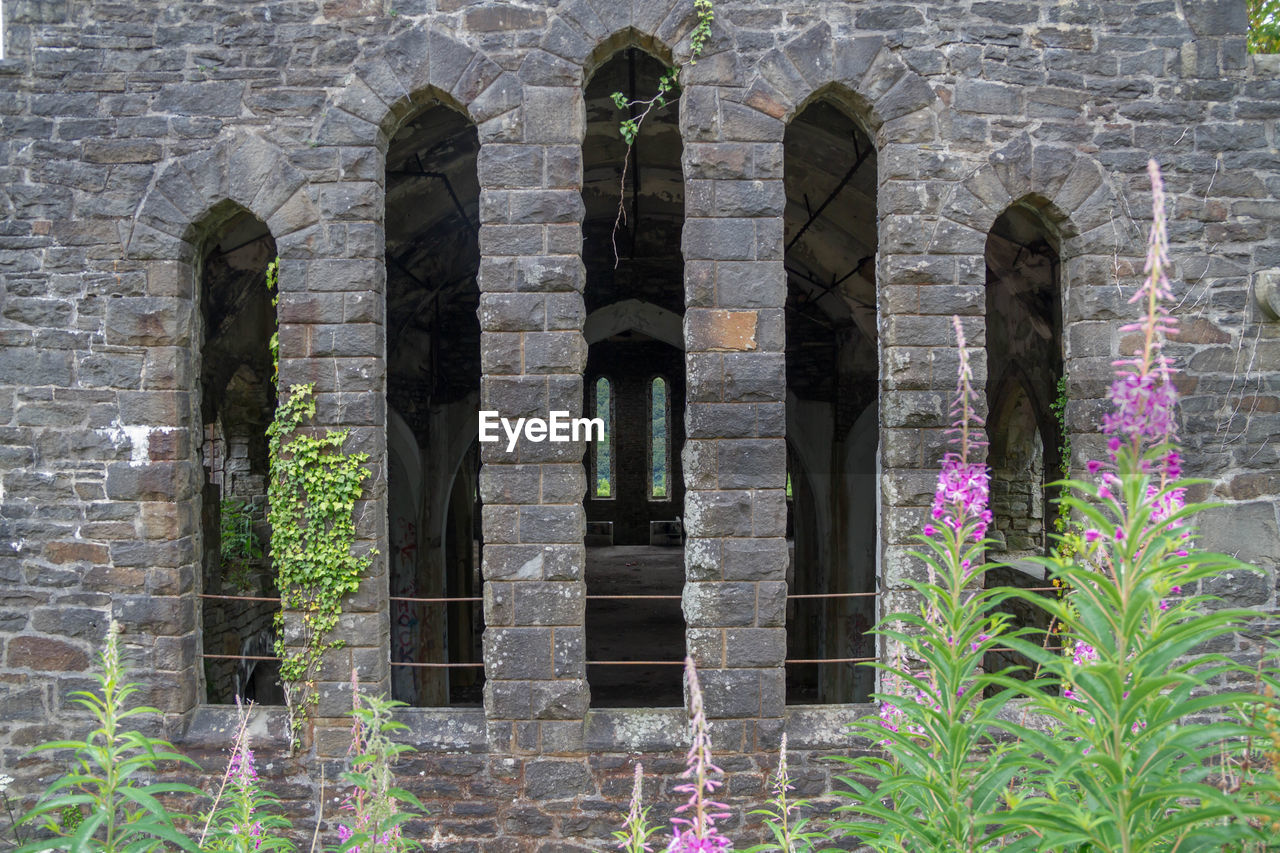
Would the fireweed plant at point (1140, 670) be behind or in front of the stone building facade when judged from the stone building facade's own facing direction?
in front

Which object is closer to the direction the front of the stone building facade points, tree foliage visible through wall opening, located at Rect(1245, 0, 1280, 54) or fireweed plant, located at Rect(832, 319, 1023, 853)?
the fireweed plant

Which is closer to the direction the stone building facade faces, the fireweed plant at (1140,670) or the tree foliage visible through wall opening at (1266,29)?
the fireweed plant

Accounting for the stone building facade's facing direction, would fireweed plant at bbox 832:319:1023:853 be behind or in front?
in front

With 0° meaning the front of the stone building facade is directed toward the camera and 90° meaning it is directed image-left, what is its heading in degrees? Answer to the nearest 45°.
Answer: approximately 0°
